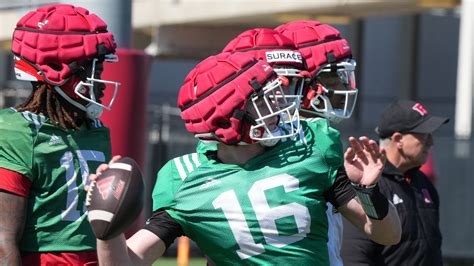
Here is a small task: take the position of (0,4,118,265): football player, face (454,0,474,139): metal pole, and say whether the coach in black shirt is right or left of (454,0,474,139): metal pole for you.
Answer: right

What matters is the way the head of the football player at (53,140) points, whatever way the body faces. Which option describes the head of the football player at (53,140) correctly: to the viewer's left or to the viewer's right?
to the viewer's right

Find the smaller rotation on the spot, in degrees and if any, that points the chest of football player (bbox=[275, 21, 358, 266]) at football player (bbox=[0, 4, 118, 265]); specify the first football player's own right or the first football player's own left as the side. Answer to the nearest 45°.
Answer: approximately 135° to the first football player's own right

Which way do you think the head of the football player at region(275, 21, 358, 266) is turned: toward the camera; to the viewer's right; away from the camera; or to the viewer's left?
to the viewer's right

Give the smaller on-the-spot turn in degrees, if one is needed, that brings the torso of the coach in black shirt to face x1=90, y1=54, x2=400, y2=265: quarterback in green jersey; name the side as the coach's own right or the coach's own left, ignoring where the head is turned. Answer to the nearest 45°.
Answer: approximately 45° to the coach's own right
